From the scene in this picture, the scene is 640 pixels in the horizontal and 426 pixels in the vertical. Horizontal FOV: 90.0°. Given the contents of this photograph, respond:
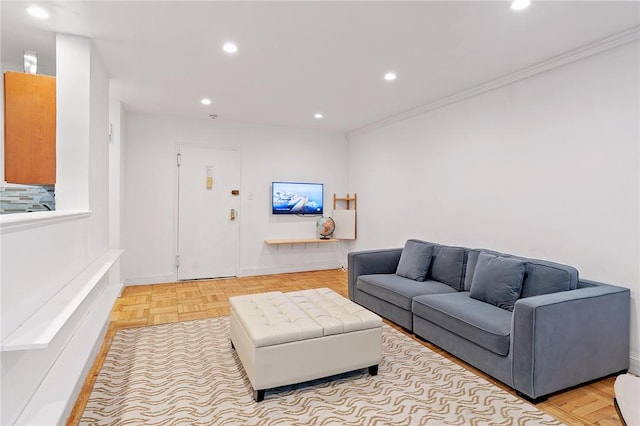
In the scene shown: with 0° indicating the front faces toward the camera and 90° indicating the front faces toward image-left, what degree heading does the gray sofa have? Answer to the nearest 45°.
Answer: approximately 45°

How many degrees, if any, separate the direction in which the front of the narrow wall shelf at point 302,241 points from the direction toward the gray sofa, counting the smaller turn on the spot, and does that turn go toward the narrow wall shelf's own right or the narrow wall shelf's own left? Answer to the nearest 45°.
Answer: approximately 45° to the narrow wall shelf's own left

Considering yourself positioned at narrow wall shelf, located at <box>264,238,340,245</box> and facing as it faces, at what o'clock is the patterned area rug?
The patterned area rug is roughly at 12 o'clock from the narrow wall shelf.

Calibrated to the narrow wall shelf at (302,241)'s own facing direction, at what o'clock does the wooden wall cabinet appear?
The wooden wall cabinet is roughly at 1 o'clock from the narrow wall shelf.

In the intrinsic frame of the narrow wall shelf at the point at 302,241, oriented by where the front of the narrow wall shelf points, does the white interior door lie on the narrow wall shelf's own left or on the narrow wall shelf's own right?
on the narrow wall shelf's own right

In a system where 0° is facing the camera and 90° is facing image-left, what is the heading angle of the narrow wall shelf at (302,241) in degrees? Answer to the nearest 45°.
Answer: approximately 0°

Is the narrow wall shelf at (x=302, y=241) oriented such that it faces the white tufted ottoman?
yes

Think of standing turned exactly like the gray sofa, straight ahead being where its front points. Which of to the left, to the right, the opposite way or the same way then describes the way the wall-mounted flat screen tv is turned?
to the left

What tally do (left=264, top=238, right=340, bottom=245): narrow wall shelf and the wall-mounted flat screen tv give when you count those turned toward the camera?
2
